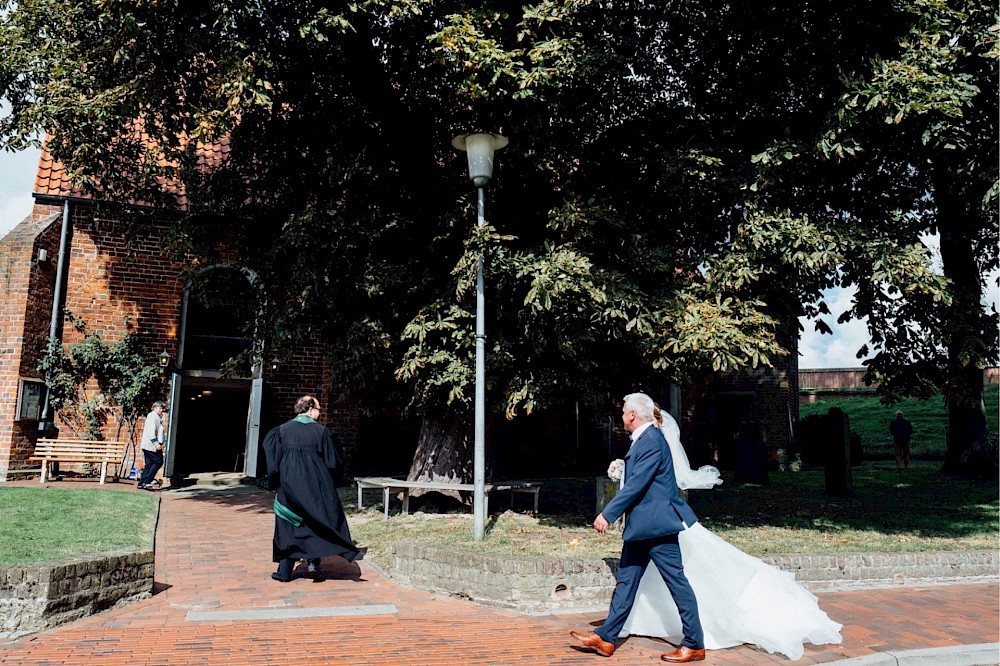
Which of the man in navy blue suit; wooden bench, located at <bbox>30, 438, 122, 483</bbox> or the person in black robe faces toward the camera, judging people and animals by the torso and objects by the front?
the wooden bench

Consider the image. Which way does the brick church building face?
toward the camera

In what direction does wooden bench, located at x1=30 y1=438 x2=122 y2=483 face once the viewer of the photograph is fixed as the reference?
facing the viewer

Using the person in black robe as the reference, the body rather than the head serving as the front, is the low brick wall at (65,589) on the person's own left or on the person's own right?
on the person's own left

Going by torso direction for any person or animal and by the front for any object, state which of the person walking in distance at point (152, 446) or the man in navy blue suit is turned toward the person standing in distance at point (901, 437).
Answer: the person walking in distance at point (152, 446)

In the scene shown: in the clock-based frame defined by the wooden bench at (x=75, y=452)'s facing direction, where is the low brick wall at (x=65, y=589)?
The low brick wall is roughly at 12 o'clock from the wooden bench.

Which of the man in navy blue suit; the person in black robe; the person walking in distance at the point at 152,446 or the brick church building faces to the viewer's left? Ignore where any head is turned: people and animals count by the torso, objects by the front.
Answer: the man in navy blue suit

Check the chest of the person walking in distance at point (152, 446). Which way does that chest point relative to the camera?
to the viewer's right

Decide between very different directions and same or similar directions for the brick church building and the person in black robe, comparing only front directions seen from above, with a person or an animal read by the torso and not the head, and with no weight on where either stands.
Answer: very different directions

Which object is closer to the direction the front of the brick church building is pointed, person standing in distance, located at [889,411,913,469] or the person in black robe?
the person in black robe

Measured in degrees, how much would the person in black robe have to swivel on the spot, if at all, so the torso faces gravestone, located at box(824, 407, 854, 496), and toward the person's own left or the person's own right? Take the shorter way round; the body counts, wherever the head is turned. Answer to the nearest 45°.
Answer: approximately 45° to the person's own right

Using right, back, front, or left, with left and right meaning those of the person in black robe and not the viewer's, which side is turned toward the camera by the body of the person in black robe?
back

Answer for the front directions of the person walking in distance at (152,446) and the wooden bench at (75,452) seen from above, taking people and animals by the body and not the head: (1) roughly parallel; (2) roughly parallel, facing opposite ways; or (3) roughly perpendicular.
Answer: roughly perpendicular
